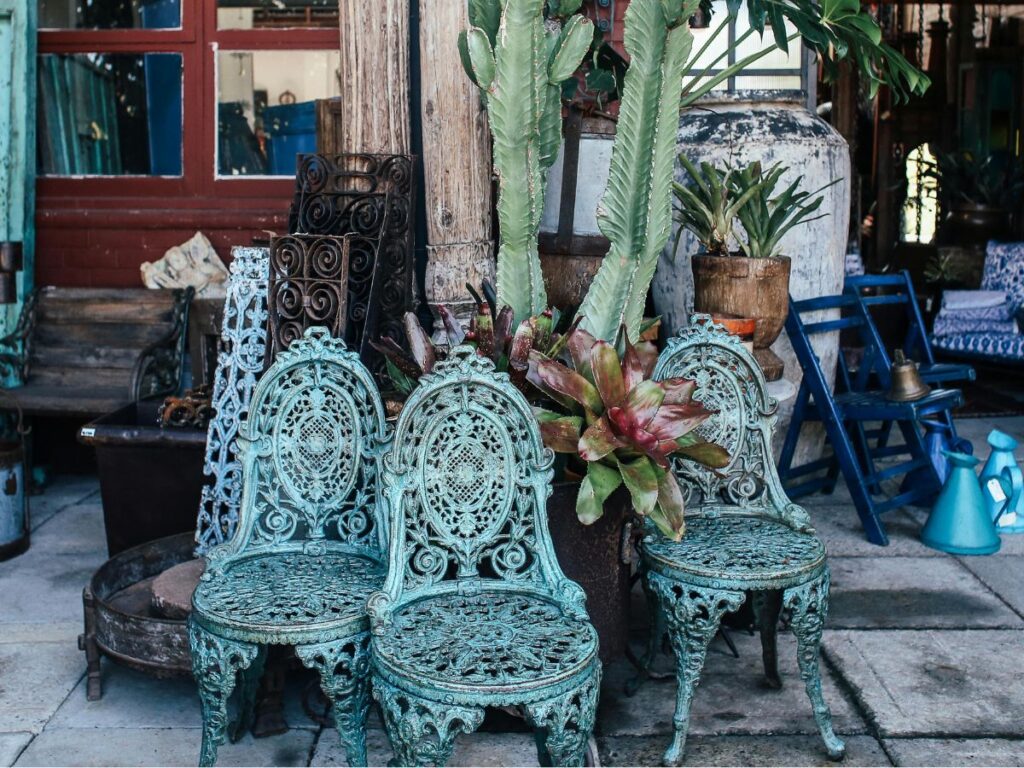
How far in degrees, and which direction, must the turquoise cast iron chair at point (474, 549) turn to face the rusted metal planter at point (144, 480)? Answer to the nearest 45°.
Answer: approximately 135° to its right

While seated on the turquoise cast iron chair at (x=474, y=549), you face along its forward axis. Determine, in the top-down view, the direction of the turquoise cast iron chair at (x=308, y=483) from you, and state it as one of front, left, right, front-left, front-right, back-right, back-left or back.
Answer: back-right

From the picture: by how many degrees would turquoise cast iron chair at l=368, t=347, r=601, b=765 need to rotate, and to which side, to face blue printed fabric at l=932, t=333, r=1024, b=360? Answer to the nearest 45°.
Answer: approximately 135° to its left

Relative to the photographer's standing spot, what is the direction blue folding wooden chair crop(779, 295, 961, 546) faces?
facing the viewer and to the right of the viewer

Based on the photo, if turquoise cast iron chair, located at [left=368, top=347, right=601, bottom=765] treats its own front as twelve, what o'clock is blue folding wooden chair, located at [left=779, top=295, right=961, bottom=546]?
The blue folding wooden chair is roughly at 7 o'clock from the turquoise cast iron chair.

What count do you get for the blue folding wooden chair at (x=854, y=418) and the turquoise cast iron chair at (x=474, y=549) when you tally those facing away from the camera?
0

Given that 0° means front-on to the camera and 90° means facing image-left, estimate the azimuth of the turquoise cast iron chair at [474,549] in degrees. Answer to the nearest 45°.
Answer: approximately 0°

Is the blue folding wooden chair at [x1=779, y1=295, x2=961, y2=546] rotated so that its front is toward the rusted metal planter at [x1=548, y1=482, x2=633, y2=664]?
no

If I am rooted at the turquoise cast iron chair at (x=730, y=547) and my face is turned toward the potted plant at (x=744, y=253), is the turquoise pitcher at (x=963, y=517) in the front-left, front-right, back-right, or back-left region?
front-right

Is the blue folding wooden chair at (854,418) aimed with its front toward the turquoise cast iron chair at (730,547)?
no

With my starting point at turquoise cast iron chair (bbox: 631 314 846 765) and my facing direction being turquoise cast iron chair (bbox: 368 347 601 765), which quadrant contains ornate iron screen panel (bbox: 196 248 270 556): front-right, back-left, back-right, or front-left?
front-right

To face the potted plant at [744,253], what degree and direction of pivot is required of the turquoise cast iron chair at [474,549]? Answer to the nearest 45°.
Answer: approximately 135° to its left

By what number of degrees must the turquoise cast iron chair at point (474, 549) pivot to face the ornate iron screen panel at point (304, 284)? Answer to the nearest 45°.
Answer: approximately 135° to its right

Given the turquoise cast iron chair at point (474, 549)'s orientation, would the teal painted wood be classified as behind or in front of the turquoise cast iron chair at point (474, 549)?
behind

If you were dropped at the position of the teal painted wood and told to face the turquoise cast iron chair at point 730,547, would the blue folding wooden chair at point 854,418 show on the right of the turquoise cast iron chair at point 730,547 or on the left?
left
